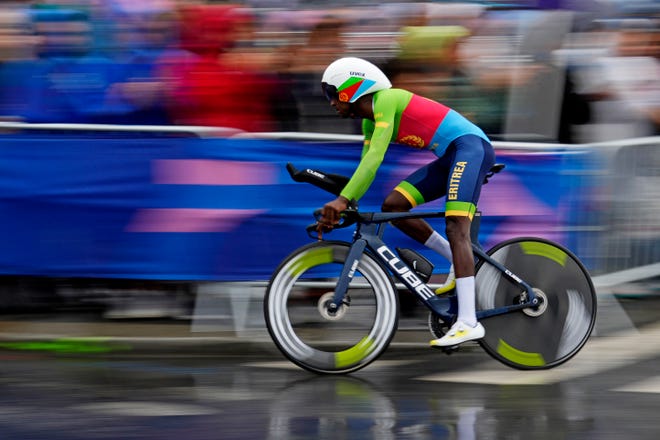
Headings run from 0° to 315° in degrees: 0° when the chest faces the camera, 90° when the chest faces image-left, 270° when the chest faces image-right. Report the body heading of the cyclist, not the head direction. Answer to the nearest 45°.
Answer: approximately 90°

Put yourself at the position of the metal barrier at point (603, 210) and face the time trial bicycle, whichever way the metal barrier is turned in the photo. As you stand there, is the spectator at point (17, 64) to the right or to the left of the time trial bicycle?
right

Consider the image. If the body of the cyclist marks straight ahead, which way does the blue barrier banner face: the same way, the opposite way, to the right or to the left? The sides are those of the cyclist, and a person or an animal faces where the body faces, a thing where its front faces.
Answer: to the left

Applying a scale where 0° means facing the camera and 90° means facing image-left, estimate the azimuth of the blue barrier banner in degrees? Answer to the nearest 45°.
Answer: approximately 0°

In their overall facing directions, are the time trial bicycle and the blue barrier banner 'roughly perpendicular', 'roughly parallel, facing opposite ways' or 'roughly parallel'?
roughly perpendicular

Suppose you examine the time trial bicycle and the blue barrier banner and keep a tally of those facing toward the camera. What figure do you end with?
1

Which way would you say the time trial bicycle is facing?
to the viewer's left

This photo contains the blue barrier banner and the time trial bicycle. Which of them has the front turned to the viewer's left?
the time trial bicycle

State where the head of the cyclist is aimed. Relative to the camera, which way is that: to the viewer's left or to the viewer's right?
to the viewer's left
